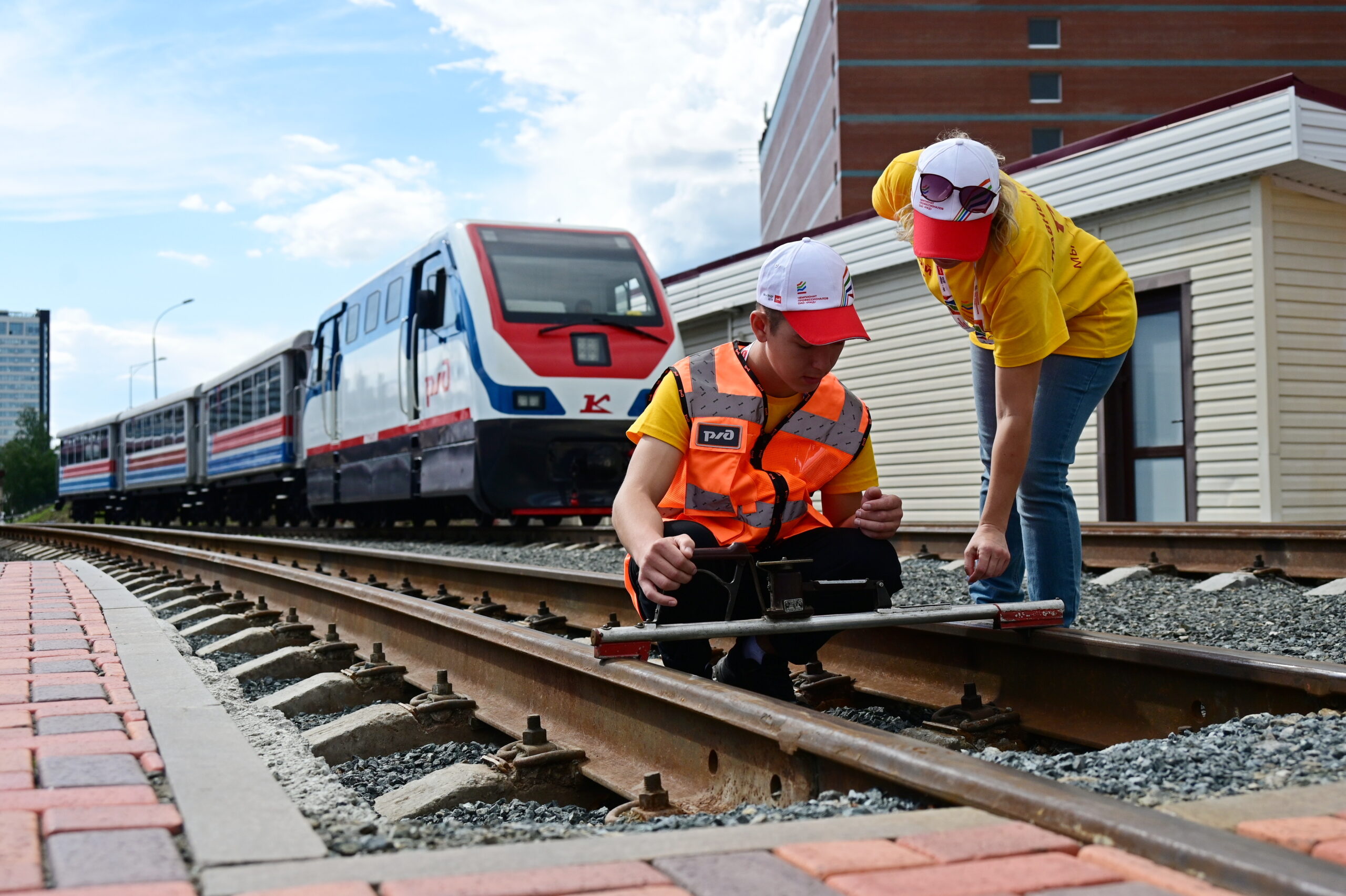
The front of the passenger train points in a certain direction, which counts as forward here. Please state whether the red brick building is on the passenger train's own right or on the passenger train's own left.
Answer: on the passenger train's own left

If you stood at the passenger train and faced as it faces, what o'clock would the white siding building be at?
The white siding building is roughly at 11 o'clock from the passenger train.

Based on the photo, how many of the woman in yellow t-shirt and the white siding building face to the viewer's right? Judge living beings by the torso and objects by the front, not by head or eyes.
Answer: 0

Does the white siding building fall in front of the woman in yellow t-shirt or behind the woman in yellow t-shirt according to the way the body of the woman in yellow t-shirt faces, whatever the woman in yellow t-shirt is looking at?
behind

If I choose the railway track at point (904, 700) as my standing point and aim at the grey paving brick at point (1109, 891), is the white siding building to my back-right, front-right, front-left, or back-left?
back-left

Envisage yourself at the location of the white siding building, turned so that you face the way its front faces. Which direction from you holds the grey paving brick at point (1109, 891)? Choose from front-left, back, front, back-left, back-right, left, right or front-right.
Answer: front-left

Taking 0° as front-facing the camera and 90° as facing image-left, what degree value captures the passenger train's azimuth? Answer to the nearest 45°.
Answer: approximately 315°

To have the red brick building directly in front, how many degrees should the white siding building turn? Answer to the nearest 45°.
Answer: approximately 135° to its right

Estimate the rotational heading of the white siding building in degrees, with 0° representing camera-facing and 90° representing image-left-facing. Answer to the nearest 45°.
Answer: approximately 45°
